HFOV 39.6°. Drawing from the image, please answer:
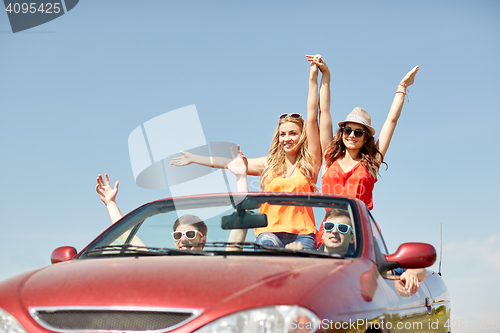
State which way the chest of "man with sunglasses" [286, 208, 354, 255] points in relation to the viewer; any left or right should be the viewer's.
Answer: facing the viewer and to the left of the viewer

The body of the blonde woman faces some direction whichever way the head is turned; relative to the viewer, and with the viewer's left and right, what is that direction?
facing the viewer

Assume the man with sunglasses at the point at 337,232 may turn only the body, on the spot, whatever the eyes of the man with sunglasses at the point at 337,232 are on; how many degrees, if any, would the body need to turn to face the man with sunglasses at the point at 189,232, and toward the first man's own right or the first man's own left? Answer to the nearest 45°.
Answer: approximately 45° to the first man's own right

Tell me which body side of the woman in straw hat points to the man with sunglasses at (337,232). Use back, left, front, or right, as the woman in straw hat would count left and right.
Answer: front

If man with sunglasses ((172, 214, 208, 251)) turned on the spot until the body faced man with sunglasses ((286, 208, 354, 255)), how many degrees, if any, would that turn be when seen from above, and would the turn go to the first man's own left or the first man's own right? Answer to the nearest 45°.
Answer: approximately 90° to the first man's own left

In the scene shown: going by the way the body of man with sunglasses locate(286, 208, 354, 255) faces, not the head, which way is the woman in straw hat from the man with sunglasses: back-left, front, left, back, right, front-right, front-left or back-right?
back-right

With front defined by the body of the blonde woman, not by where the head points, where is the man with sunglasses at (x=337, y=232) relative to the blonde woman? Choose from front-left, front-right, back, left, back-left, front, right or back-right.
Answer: front

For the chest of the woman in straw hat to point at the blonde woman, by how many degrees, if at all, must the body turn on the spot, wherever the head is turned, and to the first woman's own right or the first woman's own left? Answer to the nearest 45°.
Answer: approximately 90° to the first woman's own right

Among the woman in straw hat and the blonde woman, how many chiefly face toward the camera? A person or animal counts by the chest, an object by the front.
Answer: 2

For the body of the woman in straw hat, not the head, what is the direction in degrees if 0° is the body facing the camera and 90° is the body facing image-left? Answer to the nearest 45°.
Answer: approximately 0°
